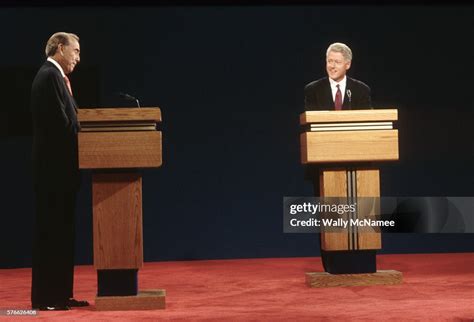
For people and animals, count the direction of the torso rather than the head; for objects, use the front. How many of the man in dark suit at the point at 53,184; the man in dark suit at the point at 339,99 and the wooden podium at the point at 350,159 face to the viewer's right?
1

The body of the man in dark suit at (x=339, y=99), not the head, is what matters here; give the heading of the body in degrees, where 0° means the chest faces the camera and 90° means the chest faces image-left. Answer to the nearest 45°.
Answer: approximately 0°

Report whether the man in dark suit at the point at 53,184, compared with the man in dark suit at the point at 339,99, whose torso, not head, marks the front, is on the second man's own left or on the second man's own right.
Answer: on the second man's own right

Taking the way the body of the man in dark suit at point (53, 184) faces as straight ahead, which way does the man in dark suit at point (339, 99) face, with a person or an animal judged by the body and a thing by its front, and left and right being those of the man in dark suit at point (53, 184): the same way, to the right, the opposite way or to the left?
to the right

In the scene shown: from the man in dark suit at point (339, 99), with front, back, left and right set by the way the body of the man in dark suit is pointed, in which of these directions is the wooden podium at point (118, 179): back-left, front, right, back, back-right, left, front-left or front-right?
front-right

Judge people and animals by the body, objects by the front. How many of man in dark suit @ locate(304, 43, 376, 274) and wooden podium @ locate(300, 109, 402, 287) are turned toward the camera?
2

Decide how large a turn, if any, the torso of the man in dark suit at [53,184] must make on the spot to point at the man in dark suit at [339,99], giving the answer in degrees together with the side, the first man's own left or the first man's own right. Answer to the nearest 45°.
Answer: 0° — they already face them

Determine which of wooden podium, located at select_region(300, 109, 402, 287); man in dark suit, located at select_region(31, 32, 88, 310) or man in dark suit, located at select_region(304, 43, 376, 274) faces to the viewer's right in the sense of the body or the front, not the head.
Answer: man in dark suit, located at select_region(31, 32, 88, 310)

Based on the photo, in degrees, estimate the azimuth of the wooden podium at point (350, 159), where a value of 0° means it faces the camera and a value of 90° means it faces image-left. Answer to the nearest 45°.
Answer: approximately 0°

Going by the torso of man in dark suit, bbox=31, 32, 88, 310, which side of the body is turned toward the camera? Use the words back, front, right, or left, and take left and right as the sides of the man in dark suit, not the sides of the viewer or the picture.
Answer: right

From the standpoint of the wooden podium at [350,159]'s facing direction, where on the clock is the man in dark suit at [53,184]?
The man in dark suit is roughly at 2 o'clock from the wooden podium.

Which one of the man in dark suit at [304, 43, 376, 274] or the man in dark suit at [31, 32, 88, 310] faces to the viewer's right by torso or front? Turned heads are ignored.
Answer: the man in dark suit at [31, 32, 88, 310]

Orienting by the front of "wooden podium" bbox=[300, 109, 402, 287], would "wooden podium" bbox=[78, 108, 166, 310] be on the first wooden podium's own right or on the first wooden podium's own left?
on the first wooden podium's own right

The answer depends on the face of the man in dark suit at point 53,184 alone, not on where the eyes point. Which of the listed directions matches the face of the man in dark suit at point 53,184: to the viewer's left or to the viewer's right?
to the viewer's right
